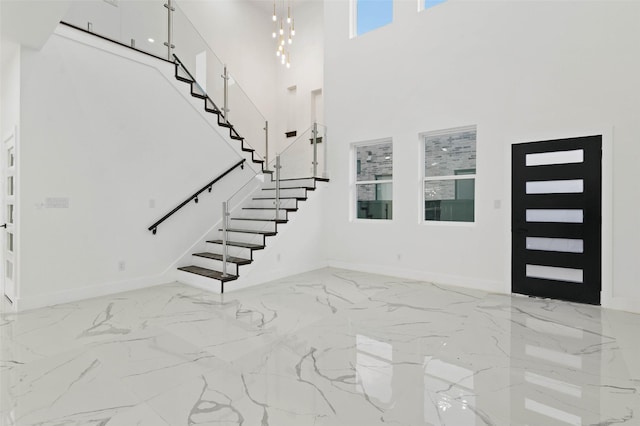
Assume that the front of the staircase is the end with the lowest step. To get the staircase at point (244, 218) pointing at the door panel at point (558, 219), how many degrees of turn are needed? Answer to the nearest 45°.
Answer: approximately 90° to its left

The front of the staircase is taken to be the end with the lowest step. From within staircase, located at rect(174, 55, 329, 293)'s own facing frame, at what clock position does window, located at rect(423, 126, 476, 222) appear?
The window is roughly at 8 o'clock from the staircase.

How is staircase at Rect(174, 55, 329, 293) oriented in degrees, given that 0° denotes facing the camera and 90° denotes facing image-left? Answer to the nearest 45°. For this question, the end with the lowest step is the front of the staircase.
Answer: approximately 45°

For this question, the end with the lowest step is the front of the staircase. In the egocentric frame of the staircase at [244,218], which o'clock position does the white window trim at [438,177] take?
The white window trim is roughly at 8 o'clock from the staircase.

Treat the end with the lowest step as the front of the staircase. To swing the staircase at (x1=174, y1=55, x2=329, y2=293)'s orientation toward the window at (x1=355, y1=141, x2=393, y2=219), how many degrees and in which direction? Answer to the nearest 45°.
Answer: approximately 135° to its left
